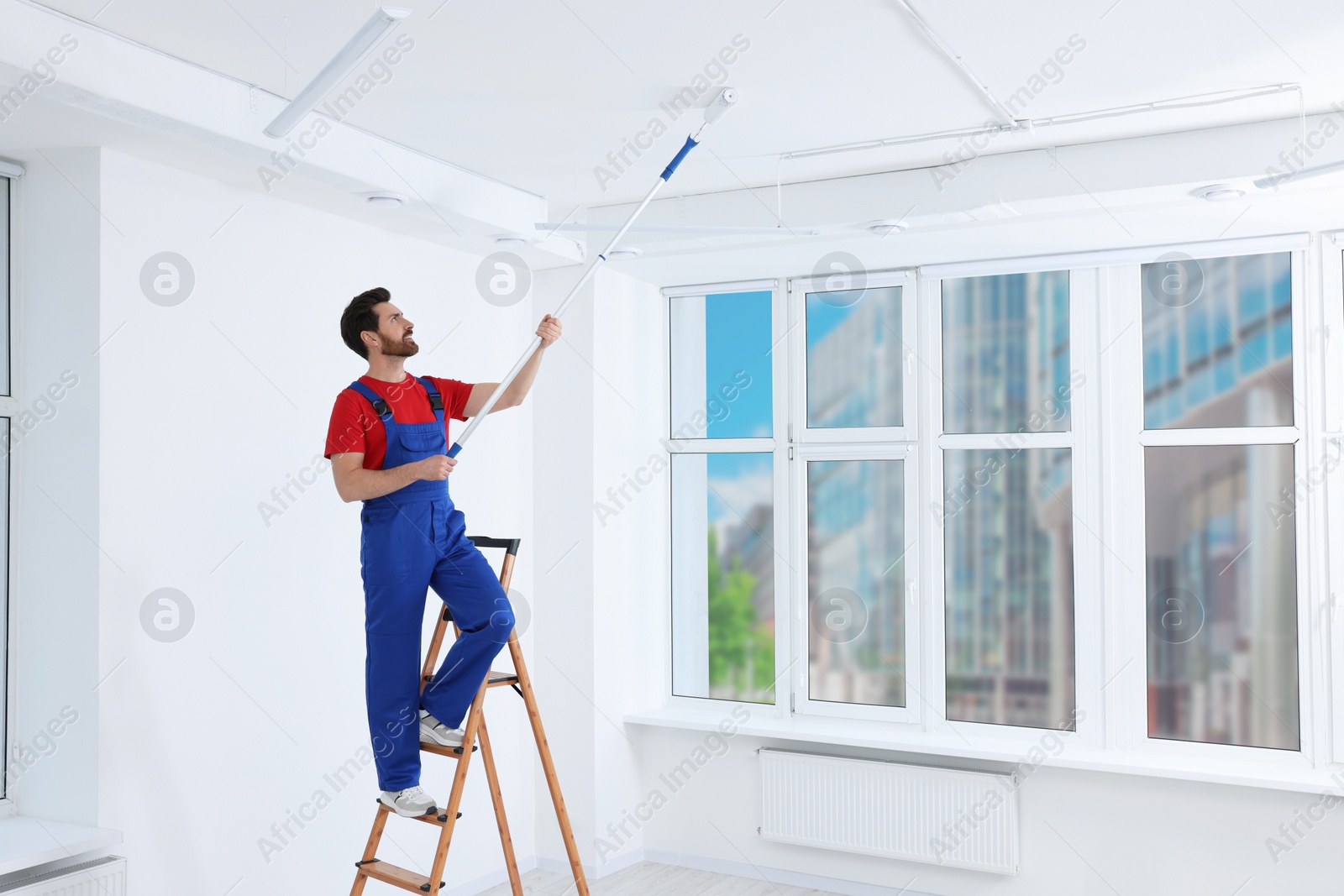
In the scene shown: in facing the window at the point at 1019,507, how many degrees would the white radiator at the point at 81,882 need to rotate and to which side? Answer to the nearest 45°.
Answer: approximately 45° to its left

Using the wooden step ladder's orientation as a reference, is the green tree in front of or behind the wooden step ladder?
behind

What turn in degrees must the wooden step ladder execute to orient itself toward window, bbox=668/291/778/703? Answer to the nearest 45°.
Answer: approximately 180°

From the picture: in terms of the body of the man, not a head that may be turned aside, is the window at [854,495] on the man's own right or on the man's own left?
on the man's own left

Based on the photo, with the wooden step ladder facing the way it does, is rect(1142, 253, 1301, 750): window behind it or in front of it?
behind

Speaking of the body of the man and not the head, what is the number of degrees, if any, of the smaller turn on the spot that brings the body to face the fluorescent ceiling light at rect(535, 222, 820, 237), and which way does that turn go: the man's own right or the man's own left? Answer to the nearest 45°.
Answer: approximately 90° to the man's own left

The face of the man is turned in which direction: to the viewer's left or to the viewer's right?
to the viewer's right

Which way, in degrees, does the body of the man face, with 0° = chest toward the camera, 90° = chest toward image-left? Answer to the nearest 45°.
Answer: approximately 315°
